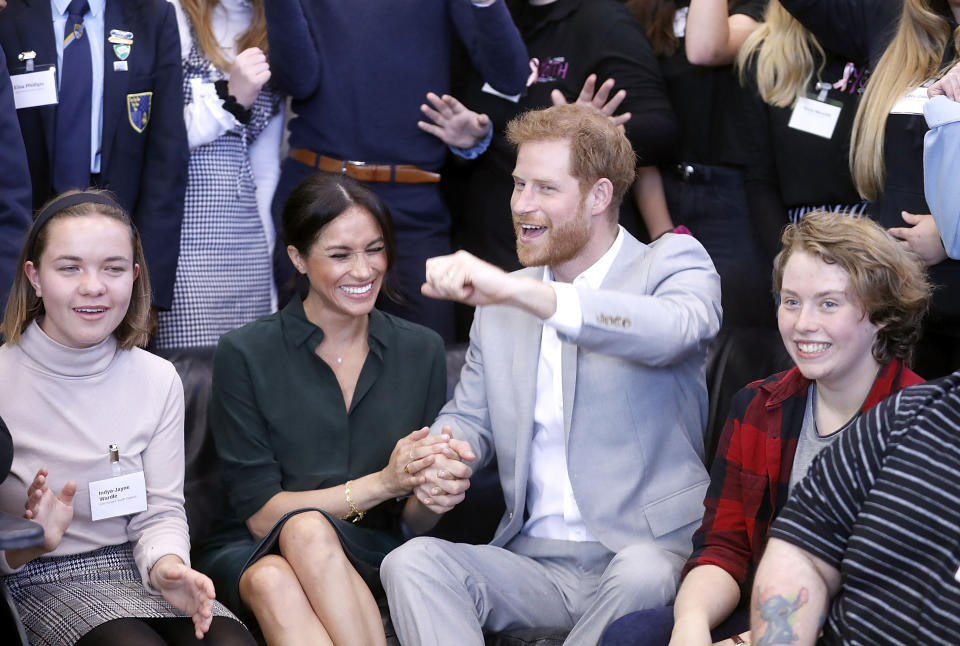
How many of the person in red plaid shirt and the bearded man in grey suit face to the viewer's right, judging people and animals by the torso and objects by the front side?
0

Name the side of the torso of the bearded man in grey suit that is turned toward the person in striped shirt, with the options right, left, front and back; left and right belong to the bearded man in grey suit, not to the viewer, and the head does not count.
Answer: left

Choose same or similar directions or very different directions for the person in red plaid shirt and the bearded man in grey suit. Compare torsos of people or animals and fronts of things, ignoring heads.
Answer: same or similar directions

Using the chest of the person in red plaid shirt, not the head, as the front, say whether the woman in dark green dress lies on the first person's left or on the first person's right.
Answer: on the first person's right

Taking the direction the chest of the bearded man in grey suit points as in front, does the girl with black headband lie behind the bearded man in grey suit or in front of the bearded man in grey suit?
in front

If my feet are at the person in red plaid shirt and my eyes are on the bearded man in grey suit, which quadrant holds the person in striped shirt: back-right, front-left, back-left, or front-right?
back-left

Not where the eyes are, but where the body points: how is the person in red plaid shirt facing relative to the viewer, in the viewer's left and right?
facing the viewer and to the left of the viewer

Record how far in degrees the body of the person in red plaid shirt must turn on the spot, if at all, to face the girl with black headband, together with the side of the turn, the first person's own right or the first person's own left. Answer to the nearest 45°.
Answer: approximately 45° to the first person's own right

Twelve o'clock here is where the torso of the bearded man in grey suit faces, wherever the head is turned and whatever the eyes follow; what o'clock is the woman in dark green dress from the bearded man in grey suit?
The woman in dark green dress is roughly at 2 o'clock from the bearded man in grey suit.

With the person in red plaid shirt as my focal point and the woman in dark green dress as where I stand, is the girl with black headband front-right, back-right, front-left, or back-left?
back-right
